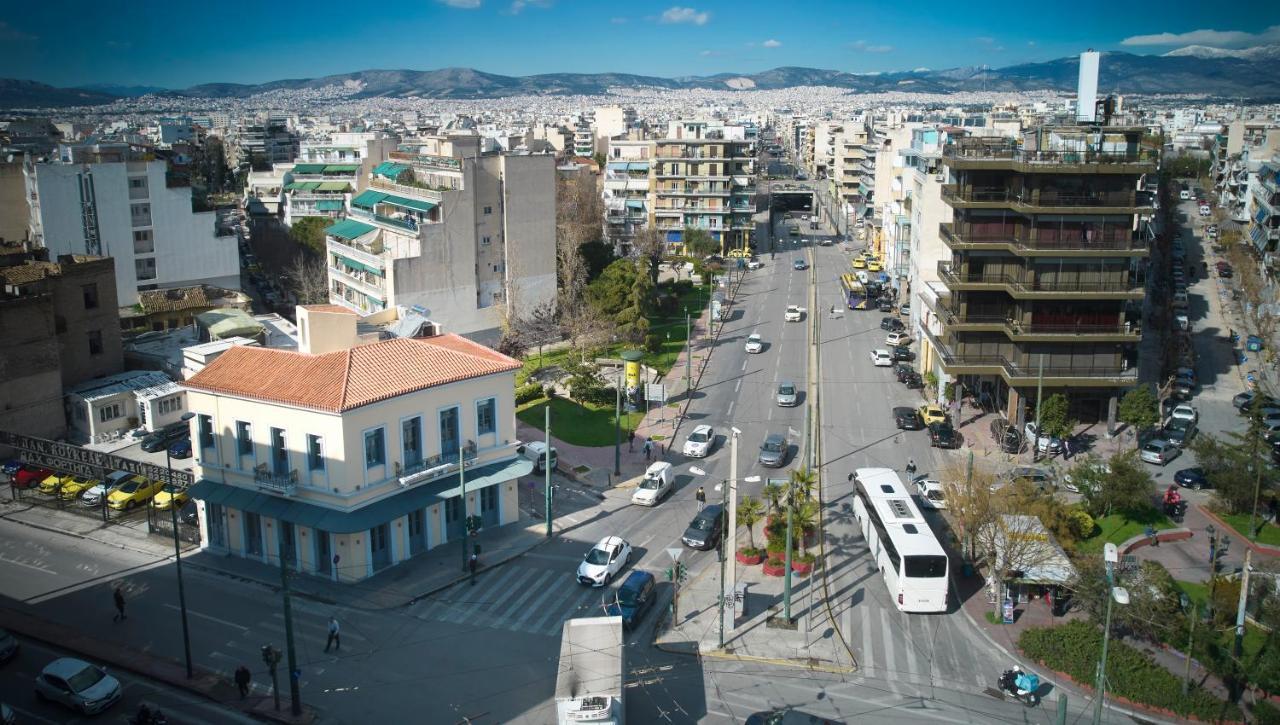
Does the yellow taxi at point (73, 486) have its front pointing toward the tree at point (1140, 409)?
no

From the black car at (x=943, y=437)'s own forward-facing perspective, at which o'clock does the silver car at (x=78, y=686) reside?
The silver car is roughly at 7 o'clock from the black car.

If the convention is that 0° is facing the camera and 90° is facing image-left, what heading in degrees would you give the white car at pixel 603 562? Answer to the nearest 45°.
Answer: approximately 45°

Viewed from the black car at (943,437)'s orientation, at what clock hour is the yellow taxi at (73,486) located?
The yellow taxi is roughly at 8 o'clock from the black car.

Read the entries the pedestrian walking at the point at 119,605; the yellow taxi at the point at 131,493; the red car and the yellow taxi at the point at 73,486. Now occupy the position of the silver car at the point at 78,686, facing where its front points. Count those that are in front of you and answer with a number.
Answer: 0

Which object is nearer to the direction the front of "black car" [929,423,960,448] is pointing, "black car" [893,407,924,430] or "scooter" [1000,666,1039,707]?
the black car

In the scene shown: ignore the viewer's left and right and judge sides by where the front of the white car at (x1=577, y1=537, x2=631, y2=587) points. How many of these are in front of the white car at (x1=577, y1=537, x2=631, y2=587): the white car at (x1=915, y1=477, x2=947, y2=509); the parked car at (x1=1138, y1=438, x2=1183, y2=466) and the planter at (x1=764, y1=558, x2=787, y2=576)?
0

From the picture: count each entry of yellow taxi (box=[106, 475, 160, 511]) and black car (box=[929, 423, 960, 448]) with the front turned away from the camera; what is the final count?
1

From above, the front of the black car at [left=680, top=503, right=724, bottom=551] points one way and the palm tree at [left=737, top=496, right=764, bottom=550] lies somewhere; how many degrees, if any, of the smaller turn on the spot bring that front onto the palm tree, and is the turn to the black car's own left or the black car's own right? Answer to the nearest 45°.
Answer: approximately 90° to the black car's own left

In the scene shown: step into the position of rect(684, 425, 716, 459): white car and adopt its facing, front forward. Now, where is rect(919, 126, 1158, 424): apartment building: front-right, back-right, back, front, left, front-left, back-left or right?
back-left

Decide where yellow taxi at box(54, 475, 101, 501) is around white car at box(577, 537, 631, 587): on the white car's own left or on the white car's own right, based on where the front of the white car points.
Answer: on the white car's own right

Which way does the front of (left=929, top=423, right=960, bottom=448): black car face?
away from the camera
